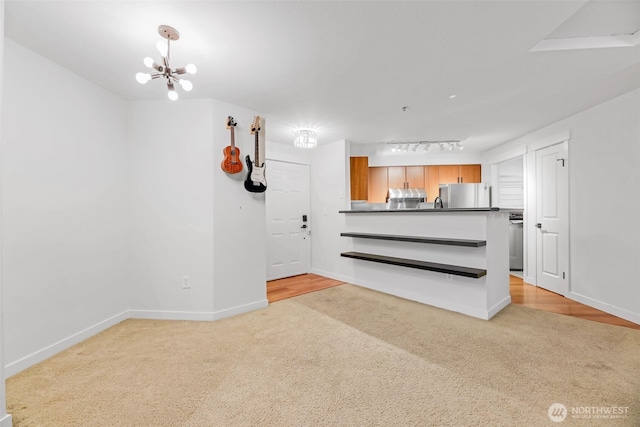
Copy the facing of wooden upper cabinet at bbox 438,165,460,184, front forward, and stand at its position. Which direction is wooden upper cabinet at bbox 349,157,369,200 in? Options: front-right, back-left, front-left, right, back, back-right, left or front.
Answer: front-right

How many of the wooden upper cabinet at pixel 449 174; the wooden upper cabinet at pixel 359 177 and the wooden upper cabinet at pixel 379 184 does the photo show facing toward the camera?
3

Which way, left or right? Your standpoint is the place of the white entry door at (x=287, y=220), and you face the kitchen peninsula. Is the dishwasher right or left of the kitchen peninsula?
left

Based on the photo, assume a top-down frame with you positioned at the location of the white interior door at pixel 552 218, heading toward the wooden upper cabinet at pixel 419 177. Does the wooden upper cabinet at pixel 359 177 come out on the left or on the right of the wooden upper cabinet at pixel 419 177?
left

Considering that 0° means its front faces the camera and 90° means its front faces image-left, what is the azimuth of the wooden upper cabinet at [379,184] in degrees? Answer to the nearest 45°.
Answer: approximately 0°

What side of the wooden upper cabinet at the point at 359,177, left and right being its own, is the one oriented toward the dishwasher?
left
